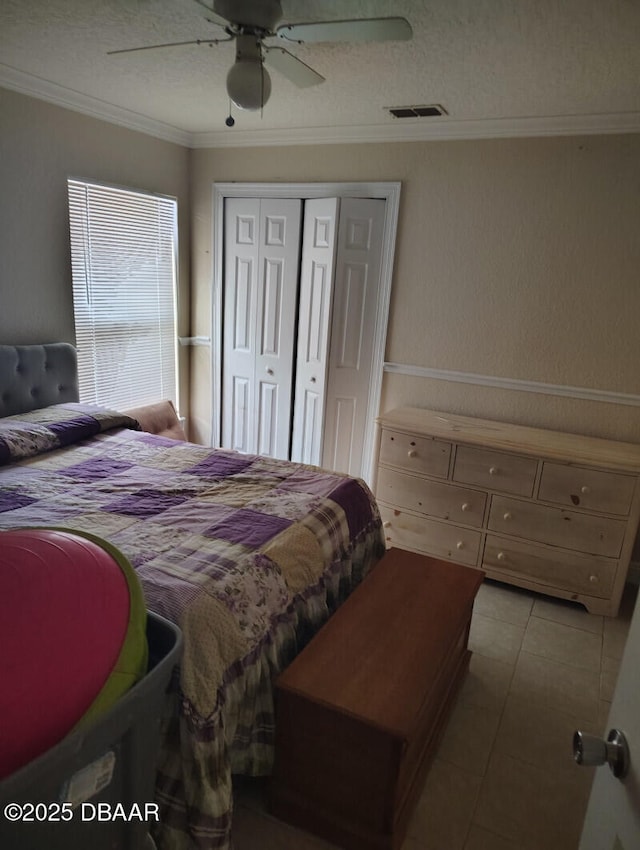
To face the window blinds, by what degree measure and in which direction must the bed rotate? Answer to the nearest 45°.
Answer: approximately 135° to its left

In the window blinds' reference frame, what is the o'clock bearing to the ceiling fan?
The ceiling fan is roughly at 1 o'clock from the window blinds.

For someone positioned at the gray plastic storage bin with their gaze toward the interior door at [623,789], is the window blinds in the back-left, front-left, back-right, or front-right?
back-left

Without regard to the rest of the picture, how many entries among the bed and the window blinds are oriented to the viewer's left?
0

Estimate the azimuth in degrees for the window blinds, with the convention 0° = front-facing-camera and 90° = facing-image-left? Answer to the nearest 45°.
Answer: approximately 315°

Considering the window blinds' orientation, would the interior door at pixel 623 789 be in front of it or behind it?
in front

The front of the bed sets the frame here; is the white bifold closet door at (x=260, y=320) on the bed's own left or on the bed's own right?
on the bed's own left

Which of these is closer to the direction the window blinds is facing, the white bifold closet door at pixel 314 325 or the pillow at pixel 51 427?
the white bifold closet door

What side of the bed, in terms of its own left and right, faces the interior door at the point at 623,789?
front

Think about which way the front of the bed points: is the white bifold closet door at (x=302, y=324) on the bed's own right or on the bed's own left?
on the bed's own left

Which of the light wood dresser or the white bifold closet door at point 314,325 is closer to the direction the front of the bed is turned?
the light wood dresser

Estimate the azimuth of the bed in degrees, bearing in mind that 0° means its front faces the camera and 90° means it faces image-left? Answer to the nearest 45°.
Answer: approximately 315°
